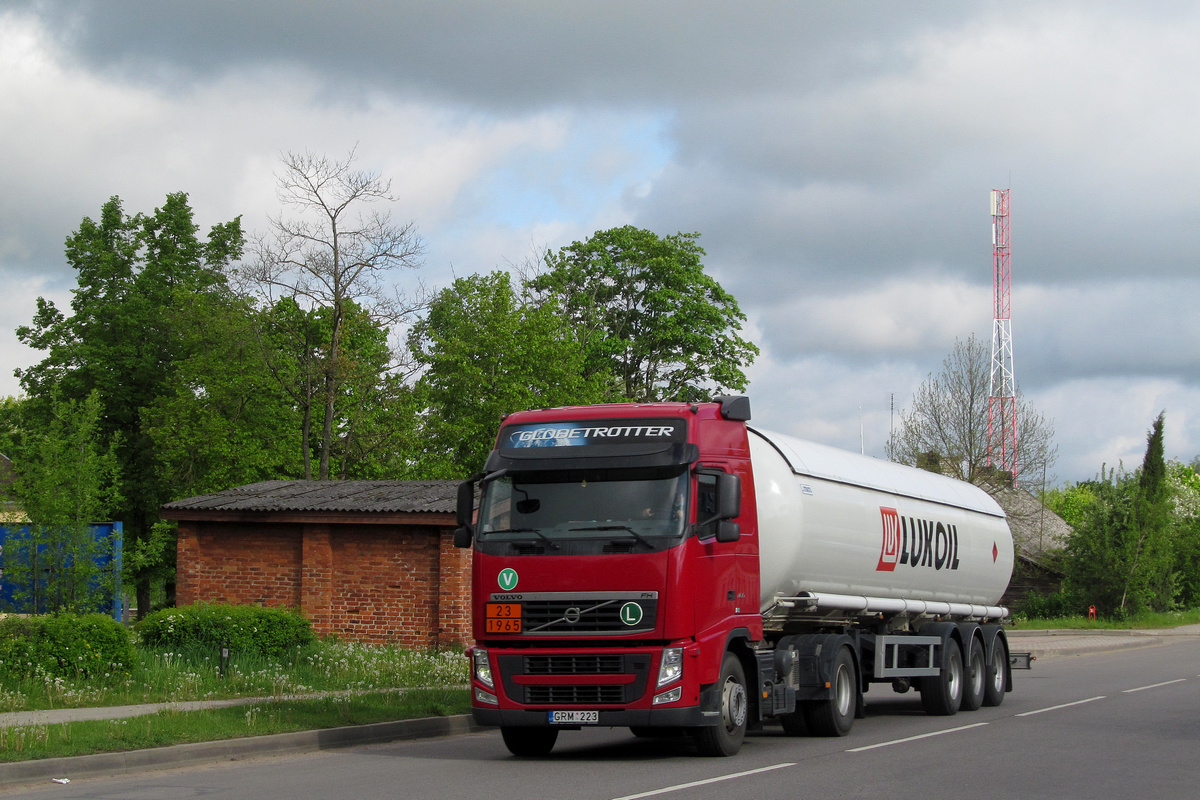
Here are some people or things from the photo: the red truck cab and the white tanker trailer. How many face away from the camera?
0

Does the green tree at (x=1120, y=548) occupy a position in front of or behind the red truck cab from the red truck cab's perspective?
behind

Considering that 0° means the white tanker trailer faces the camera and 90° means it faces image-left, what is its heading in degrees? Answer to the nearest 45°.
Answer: approximately 45°

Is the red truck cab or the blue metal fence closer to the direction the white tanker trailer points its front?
the red truck cab

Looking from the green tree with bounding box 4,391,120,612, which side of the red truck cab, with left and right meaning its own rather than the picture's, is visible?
right

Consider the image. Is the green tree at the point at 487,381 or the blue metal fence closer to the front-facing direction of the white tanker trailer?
the blue metal fence

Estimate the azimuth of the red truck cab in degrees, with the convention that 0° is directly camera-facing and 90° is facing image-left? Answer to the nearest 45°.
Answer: approximately 45°

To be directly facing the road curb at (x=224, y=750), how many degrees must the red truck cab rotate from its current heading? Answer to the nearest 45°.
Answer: approximately 45° to its right

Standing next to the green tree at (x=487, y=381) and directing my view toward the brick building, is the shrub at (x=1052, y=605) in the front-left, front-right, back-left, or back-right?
back-left

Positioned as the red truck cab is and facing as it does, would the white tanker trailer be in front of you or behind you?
behind

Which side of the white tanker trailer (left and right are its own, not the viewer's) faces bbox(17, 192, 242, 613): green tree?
right
